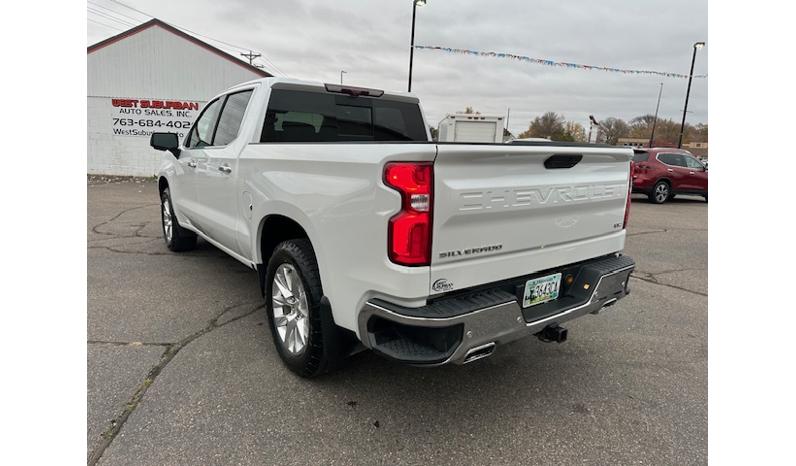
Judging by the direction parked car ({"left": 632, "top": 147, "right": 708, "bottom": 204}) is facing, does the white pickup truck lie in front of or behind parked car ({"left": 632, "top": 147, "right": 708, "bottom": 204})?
behind

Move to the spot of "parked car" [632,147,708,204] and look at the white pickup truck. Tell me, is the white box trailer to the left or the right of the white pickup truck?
right

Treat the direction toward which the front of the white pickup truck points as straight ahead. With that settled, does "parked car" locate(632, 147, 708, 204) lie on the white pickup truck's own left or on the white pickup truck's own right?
on the white pickup truck's own right

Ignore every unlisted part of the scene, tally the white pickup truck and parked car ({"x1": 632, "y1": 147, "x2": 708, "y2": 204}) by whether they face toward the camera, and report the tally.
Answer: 0

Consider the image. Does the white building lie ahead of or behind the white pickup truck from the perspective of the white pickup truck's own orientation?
ahead

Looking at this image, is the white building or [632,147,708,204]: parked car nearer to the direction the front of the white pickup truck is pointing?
the white building

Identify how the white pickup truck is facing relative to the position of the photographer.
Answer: facing away from the viewer and to the left of the viewer

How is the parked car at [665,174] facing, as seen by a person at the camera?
facing away from the viewer and to the right of the viewer

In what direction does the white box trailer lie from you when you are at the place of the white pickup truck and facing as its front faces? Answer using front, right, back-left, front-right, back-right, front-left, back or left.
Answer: front-right
